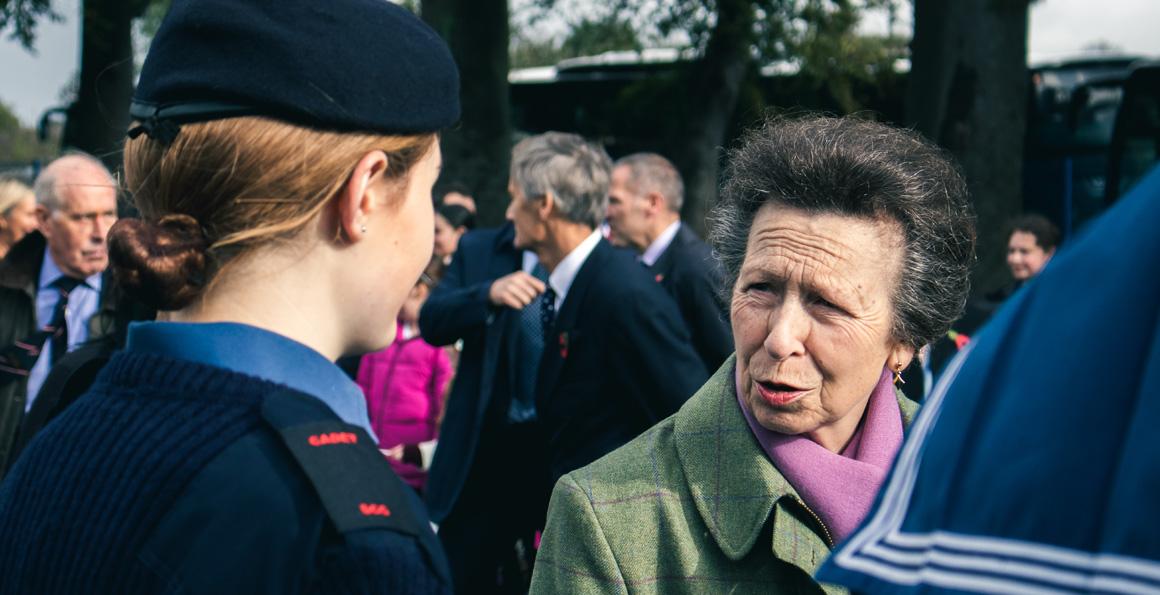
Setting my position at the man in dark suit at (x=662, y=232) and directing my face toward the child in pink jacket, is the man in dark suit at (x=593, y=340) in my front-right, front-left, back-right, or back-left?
front-left

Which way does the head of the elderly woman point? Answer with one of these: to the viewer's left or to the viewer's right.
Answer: to the viewer's left

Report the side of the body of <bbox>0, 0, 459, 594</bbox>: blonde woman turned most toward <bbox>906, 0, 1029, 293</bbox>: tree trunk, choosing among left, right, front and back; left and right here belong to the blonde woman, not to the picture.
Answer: front

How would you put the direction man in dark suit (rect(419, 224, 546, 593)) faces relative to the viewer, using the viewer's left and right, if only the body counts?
facing the viewer and to the right of the viewer

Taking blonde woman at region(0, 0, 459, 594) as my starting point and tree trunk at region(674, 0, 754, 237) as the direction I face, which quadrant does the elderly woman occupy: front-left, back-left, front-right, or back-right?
front-right

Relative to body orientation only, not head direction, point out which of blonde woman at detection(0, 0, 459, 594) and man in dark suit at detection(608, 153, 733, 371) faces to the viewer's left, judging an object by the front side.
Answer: the man in dark suit

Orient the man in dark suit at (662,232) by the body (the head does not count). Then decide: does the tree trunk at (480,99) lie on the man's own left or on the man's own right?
on the man's own right

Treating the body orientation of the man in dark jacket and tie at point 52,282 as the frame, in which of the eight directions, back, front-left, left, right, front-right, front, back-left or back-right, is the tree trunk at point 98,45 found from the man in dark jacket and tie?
back-left

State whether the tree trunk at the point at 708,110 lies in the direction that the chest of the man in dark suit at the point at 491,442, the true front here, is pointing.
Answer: no

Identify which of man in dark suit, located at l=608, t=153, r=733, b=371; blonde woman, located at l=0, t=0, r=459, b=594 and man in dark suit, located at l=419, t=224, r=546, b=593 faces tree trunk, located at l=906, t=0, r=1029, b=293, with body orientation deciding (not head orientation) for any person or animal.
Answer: the blonde woman

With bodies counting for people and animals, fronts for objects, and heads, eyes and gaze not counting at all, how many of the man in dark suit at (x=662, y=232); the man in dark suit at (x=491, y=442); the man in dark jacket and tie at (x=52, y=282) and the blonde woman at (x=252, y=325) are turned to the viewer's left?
1

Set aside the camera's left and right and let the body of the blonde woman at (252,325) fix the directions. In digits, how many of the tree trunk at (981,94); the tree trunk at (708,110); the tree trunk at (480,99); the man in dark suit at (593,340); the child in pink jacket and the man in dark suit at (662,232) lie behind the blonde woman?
0

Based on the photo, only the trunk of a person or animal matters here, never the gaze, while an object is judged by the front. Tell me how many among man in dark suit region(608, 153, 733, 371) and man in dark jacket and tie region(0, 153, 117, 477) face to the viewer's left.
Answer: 1

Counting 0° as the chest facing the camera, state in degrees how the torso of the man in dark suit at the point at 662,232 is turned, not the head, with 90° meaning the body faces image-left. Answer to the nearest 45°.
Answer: approximately 90°

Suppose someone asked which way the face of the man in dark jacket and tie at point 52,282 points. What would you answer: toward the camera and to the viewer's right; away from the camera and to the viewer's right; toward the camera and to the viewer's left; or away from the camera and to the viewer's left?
toward the camera and to the viewer's right
